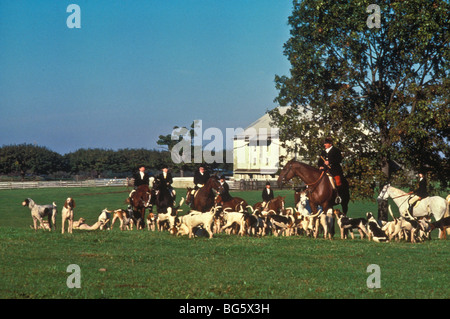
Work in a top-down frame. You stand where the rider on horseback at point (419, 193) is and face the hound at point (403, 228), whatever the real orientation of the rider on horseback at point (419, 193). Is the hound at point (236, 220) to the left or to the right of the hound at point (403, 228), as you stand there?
right

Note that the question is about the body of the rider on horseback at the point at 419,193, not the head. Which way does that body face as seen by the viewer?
to the viewer's left

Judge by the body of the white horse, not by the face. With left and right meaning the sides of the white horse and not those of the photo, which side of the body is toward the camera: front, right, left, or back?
left

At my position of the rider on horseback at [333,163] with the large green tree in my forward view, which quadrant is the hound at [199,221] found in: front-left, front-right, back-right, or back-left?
back-left

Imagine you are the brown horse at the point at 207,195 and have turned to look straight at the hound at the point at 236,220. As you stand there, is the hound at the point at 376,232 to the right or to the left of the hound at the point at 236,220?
left

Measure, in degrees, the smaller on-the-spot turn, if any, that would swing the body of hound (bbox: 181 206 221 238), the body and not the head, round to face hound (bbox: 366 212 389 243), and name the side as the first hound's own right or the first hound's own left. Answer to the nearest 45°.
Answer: approximately 180°

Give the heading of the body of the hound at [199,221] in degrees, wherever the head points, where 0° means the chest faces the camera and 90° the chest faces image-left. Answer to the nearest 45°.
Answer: approximately 90°

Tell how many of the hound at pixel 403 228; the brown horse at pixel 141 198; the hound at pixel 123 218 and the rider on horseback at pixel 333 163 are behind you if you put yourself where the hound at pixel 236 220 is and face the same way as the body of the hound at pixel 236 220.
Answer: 2

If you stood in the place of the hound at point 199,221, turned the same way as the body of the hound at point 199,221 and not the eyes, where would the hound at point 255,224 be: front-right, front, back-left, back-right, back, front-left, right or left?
back-right
